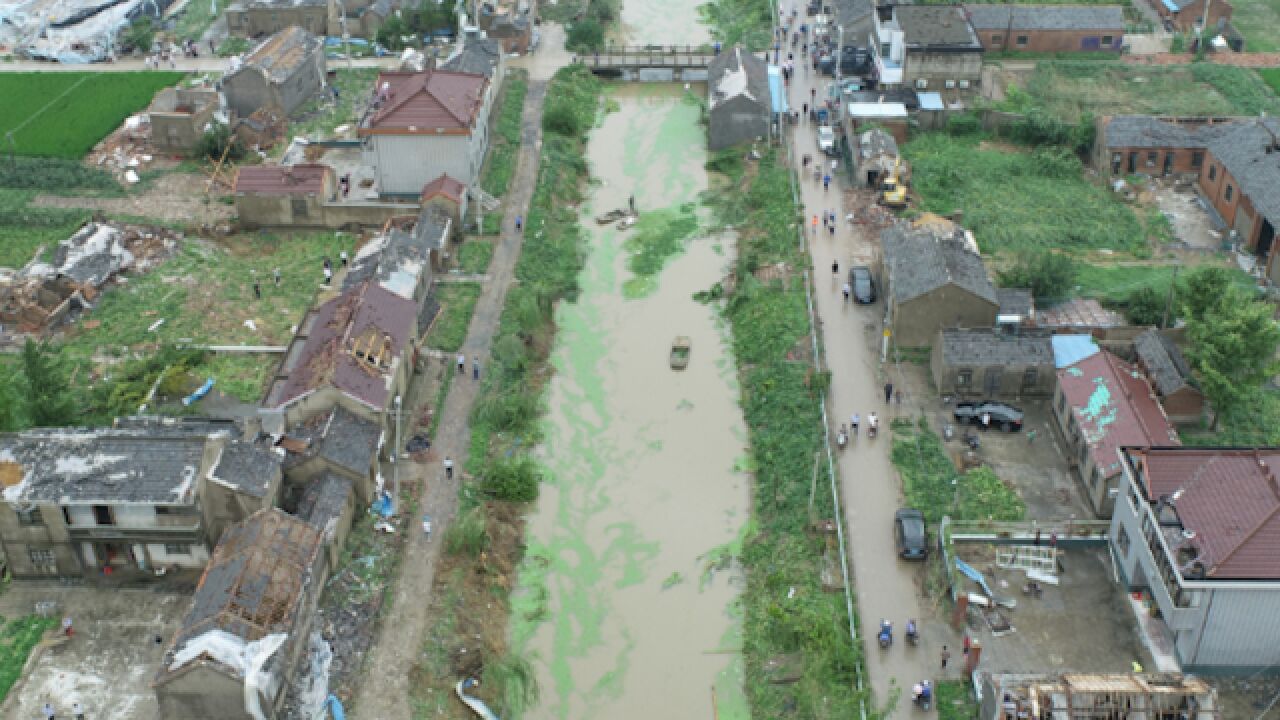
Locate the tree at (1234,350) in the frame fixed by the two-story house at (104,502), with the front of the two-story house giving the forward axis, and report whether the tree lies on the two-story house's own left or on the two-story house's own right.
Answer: on the two-story house's own left

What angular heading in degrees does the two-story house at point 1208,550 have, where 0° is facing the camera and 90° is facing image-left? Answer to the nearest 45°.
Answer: approximately 90°

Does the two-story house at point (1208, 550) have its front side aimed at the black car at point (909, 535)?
yes

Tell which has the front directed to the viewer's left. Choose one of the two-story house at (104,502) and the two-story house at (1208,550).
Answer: the two-story house at (1208,550)

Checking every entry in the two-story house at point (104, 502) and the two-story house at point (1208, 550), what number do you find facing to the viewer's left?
1

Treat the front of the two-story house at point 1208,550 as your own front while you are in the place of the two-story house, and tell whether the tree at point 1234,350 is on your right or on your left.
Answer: on your right

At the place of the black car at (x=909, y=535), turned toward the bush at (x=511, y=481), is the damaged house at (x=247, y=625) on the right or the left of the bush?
left

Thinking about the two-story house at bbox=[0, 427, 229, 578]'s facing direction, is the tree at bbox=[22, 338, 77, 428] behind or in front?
behind

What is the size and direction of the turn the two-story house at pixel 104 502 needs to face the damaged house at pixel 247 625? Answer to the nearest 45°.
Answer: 0° — it already faces it

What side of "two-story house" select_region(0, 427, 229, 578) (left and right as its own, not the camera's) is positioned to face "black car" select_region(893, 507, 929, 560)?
left

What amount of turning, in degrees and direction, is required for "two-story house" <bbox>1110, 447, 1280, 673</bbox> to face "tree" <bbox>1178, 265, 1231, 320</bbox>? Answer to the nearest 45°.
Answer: approximately 90° to its right

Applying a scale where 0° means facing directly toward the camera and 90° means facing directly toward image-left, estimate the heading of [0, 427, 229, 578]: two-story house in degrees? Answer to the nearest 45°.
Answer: approximately 0°

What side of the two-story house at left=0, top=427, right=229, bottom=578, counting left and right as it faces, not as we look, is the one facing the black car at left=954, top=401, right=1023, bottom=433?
left

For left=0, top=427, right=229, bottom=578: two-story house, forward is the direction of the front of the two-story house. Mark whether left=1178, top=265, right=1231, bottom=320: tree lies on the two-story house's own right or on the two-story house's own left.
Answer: on the two-story house's own left

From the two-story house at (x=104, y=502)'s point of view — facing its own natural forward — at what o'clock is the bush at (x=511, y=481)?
The bush is roughly at 9 o'clock from the two-story house.
